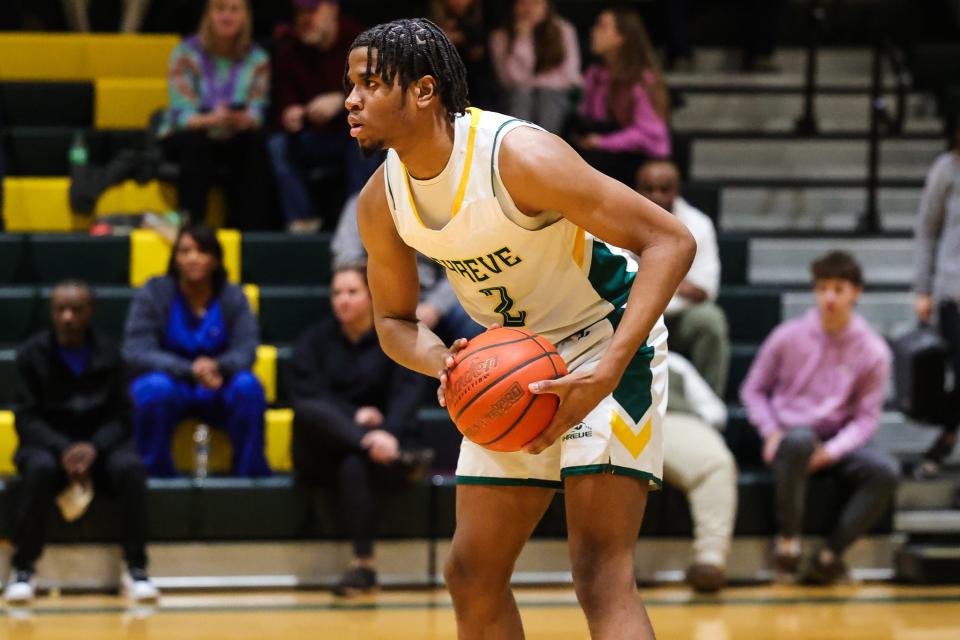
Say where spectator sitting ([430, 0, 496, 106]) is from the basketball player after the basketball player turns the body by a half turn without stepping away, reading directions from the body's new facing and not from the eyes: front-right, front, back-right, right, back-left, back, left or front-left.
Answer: front-left

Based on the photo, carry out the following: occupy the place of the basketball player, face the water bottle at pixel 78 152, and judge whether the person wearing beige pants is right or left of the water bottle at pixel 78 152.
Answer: right

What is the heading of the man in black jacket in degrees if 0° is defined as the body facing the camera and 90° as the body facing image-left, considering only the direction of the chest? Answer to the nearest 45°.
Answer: approximately 0°

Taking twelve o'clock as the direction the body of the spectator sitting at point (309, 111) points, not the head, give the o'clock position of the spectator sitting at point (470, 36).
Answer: the spectator sitting at point (470, 36) is roughly at 9 o'clock from the spectator sitting at point (309, 111).

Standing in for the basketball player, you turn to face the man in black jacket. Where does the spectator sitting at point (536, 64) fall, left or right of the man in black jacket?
right

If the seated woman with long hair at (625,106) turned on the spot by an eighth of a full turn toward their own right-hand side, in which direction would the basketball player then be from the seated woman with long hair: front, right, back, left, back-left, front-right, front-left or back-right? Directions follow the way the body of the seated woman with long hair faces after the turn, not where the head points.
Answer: left

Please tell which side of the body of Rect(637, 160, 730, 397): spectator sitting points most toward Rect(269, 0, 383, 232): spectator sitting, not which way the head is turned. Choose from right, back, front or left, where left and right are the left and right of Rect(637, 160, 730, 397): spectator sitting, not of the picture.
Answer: right

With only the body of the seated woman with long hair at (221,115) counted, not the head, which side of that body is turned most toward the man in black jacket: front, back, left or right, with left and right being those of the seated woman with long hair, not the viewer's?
front
